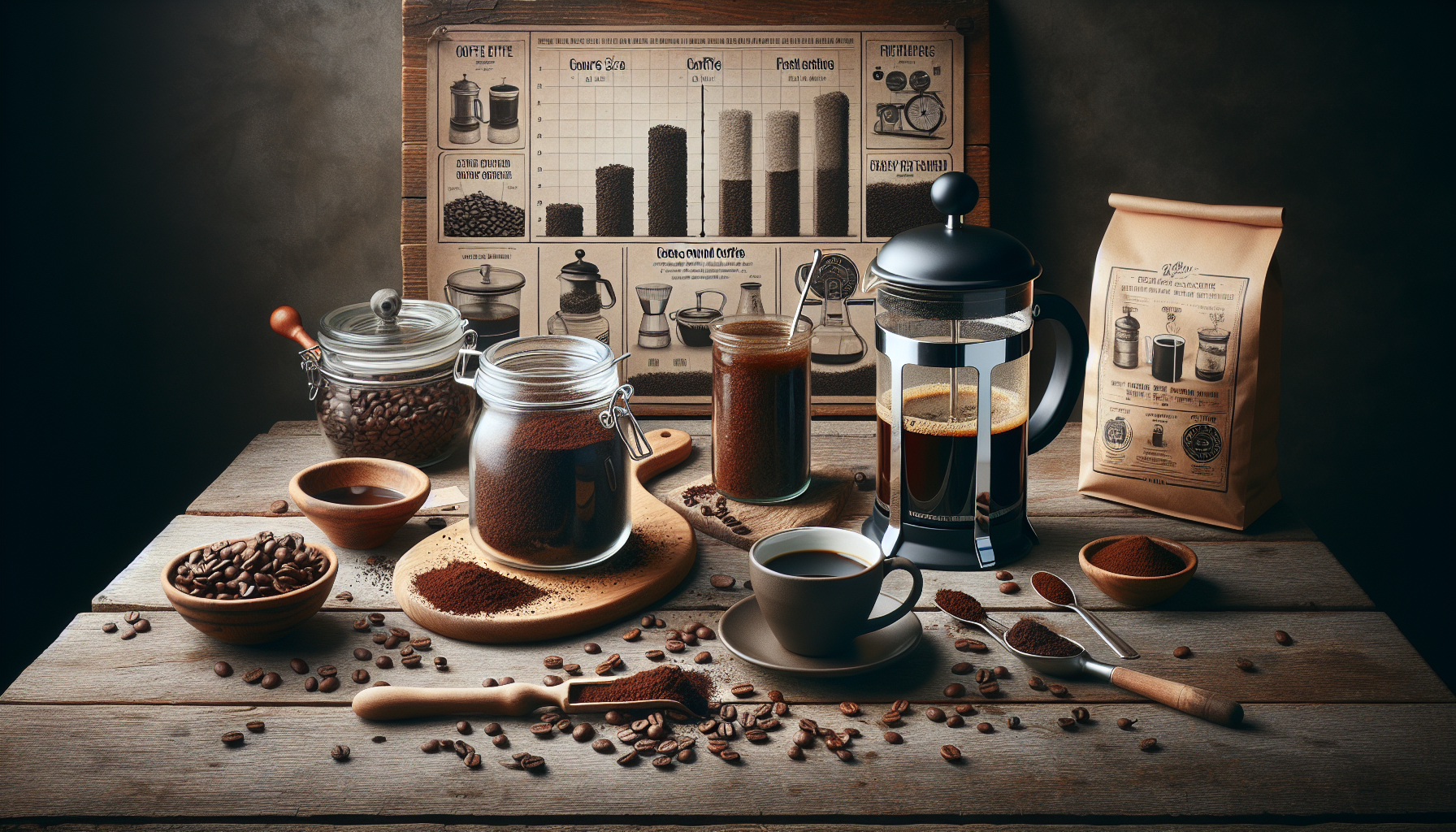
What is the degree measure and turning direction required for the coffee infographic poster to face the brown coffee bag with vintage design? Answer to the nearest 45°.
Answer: approximately 45° to its left

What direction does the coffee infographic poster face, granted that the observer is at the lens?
facing the viewer

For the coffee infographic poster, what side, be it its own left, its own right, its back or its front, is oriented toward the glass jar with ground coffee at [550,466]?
front

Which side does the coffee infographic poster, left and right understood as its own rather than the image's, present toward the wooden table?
front

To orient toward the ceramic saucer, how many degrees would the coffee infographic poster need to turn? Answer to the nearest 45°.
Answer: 0° — it already faces it

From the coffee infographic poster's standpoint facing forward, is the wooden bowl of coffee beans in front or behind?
in front
